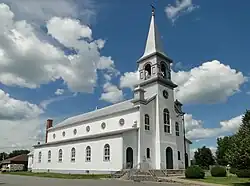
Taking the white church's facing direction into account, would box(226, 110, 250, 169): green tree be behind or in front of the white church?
in front

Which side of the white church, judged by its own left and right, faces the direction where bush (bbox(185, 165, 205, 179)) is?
front

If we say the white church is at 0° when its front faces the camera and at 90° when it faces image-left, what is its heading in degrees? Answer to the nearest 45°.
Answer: approximately 315°
